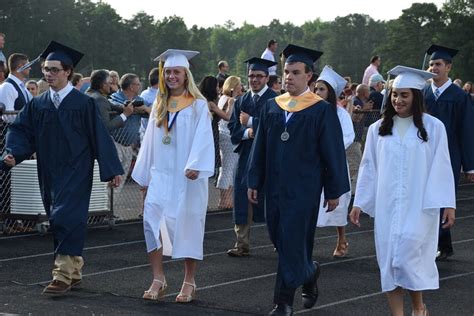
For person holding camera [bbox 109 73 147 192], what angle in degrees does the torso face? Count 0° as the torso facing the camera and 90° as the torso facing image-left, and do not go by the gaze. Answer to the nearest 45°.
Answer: approximately 270°
